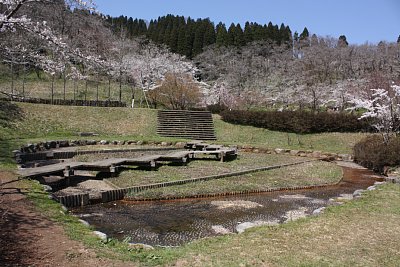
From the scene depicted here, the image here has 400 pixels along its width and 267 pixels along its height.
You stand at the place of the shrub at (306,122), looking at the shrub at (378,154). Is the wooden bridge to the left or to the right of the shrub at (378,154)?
right

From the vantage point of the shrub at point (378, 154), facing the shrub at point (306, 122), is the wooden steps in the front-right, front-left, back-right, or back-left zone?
front-left

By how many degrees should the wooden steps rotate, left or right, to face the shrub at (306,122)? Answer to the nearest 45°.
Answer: approximately 90° to its left

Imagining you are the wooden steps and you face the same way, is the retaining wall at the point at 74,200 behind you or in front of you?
in front

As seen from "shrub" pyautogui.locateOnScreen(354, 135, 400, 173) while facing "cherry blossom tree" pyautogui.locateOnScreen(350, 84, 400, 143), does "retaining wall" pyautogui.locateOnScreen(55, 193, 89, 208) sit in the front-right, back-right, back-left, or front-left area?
back-left

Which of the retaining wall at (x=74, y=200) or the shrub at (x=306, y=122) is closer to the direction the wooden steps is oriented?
the retaining wall

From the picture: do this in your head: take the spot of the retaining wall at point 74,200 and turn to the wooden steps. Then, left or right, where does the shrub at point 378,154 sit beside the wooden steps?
right

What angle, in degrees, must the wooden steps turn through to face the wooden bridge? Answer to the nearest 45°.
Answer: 0° — it already faces it

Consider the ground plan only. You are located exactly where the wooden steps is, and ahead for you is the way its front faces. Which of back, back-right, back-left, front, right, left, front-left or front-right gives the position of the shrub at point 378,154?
front-left

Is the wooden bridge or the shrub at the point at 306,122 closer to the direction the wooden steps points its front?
the wooden bridge

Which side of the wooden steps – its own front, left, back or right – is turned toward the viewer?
front

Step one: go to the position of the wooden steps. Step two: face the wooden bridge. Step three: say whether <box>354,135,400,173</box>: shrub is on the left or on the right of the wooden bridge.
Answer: left
